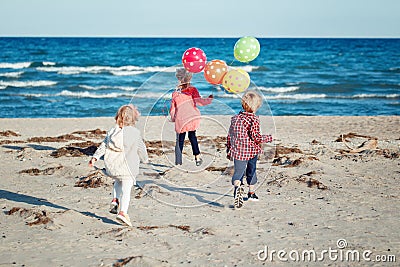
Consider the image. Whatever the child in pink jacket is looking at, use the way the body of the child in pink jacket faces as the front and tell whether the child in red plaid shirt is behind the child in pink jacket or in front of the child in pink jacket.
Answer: behind

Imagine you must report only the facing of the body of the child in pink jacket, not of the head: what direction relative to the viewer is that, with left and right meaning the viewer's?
facing away from the viewer

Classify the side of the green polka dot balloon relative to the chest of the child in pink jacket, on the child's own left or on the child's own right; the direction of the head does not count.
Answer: on the child's own right

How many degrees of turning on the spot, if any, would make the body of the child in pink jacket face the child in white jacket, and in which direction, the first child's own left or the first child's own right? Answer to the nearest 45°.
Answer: approximately 180°
